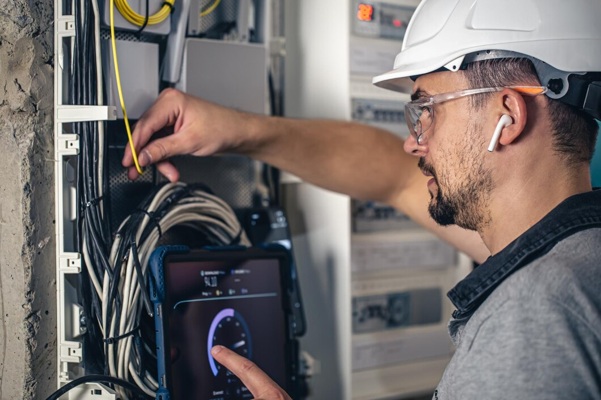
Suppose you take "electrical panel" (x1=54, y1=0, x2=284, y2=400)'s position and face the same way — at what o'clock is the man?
The man is roughly at 10 o'clock from the electrical panel.

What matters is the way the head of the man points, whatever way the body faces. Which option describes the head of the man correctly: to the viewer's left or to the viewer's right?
to the viewer's left

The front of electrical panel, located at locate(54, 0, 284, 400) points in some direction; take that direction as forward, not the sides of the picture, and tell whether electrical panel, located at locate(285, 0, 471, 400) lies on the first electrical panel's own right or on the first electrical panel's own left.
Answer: on the first electrical panel's own left

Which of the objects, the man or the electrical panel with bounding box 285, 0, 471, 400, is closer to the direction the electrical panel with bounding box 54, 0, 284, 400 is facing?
the man

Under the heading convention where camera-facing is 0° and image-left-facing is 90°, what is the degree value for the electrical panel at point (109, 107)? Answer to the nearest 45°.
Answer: approximately 0°
